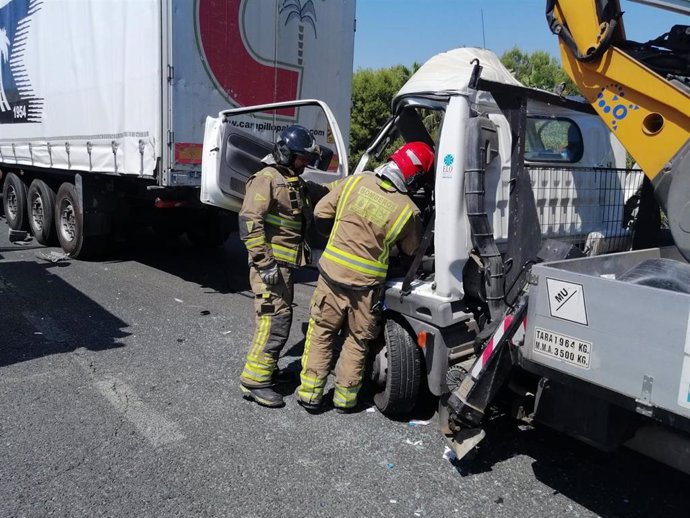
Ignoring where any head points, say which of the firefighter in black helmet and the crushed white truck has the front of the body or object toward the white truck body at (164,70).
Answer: the crushed white truck

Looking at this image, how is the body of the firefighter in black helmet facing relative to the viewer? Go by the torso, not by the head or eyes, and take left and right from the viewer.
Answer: facing to the right of the viewer

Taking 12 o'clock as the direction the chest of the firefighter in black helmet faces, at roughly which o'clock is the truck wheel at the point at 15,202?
The truck wheel is roughly at 8 o'clock from the firefighter in black helmet.

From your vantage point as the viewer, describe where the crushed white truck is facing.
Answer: facing away from the viewer and to the left of the viewer

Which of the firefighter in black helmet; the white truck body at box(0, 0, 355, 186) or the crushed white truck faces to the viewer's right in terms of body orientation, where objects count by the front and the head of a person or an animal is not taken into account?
the firefighter in black helmet

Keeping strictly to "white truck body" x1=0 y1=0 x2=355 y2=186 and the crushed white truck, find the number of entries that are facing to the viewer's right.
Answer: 0

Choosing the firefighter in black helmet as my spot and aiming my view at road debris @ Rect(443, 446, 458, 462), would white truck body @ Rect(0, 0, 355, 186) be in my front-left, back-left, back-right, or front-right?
back-left

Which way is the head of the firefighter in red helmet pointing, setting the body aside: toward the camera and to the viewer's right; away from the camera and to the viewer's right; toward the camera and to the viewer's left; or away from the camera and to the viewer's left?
away from the camera and to the viewer's right

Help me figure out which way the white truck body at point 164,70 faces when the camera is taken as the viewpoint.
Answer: facing away from the viewer and to the left of the viewer

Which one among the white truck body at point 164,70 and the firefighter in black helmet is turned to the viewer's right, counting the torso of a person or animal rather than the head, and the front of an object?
the firefighter in black helmet

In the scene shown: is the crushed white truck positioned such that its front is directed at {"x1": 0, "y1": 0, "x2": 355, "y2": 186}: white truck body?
yes

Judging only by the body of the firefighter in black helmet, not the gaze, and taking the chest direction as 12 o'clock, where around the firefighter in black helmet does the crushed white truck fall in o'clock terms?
The crushed white truck is roughly at 1 o'clock from the firefighter in black helmet.

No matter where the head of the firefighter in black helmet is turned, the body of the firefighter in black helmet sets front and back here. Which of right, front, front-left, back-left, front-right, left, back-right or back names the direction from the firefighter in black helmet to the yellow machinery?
front-right
